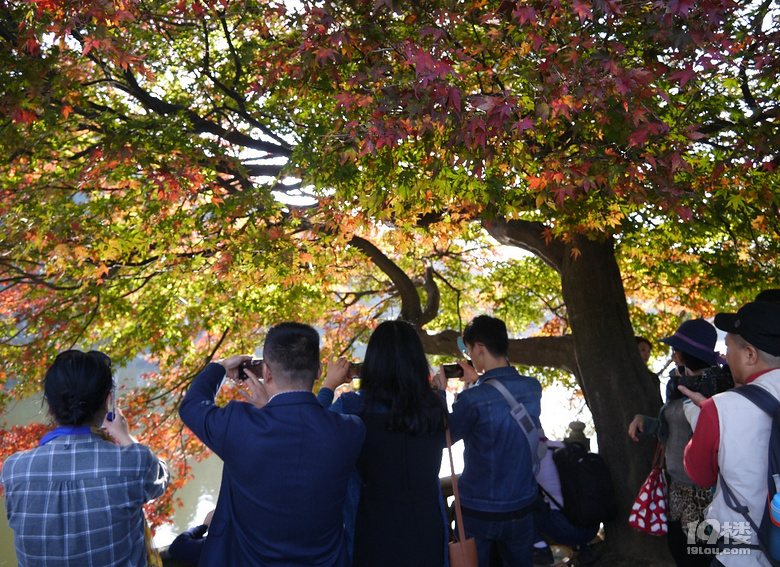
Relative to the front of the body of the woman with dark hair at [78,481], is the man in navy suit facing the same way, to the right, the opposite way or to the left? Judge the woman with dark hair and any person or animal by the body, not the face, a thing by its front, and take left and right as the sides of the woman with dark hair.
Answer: the same way

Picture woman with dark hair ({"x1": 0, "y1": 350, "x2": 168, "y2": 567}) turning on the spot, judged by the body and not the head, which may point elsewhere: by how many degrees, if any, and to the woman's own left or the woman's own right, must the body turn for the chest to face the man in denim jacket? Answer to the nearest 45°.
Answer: approximately 90° to the woman's own right

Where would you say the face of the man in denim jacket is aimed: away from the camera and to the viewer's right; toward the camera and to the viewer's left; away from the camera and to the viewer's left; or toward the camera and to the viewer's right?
away from the camera and to the viewer's left

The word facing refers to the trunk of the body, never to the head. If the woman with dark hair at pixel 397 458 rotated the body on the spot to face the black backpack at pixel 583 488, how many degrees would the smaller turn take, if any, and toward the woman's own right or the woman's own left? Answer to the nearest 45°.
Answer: approximately 45° to the woman's own right

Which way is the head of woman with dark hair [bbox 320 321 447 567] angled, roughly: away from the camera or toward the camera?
away from the camera

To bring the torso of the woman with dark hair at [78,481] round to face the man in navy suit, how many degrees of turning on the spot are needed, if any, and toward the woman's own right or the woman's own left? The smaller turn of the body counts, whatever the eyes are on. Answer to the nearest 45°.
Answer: approximately 90° to the woman's own right

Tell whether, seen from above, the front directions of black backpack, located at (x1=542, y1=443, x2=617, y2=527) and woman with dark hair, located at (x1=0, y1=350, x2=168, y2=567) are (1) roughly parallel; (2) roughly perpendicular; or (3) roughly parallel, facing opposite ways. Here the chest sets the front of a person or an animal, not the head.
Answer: roughly parallel, facing opposite ways

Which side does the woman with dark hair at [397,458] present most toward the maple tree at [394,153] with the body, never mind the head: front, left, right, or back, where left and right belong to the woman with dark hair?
front

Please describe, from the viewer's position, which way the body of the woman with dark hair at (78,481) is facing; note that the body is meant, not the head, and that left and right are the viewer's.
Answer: facing away from the viewer

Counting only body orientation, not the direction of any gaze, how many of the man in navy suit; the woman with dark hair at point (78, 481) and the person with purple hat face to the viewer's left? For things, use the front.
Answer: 1

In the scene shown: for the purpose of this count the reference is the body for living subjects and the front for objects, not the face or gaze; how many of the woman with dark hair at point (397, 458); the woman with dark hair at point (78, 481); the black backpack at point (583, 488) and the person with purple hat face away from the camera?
2

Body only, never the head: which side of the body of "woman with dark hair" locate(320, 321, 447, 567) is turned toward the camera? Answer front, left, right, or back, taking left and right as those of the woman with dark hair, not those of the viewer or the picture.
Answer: back

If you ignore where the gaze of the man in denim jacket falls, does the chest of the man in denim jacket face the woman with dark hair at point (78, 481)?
no

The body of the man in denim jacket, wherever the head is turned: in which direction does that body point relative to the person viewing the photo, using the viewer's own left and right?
facing away from the viewer and to the left of the viewer

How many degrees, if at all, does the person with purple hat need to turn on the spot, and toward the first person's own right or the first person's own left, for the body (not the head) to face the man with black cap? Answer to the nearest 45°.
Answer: approximately 90° to the first person's own left

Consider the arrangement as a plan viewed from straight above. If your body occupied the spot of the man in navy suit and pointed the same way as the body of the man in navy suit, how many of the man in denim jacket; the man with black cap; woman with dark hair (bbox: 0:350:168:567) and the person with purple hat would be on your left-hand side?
1

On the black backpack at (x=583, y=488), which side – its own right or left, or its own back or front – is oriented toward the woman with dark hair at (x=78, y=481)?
right

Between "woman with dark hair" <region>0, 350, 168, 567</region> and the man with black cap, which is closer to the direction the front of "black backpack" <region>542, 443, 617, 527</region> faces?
the man with black cap
